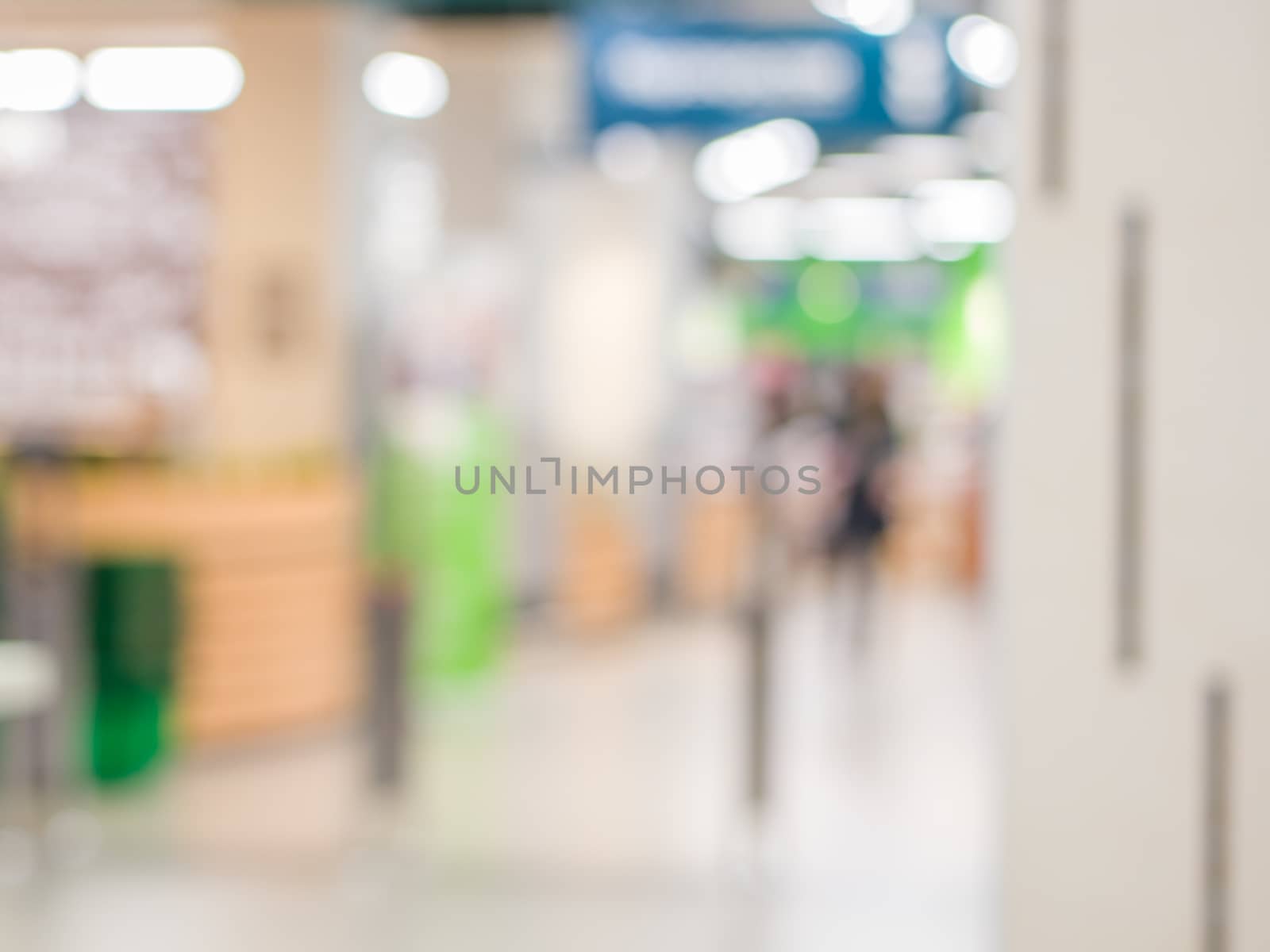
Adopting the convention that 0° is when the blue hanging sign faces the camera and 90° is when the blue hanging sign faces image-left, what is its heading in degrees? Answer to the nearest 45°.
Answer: approximately 0°

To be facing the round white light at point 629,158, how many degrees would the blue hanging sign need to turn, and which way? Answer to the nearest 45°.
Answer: approximately 180°

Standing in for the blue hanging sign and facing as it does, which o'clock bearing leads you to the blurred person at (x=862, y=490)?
The blurred person is roughly at 6 o'clock from the blue hanging sign.

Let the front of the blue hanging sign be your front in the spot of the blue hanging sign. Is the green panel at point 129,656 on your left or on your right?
on your right

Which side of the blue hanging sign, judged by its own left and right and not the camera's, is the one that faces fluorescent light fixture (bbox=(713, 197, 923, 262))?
back

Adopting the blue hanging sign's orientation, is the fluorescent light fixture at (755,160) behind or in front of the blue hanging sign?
behind

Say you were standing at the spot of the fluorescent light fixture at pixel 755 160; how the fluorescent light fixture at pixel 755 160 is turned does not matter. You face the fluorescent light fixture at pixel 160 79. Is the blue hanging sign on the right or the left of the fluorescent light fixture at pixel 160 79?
left
